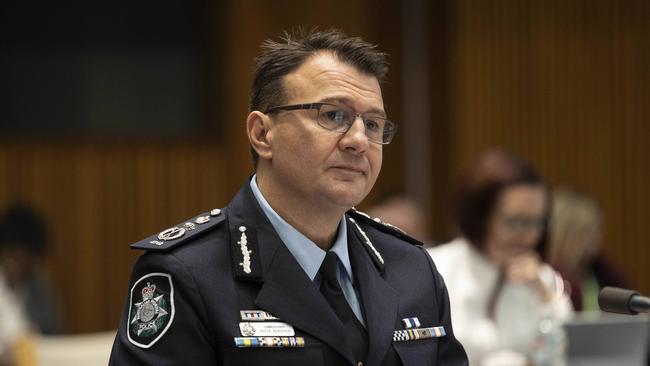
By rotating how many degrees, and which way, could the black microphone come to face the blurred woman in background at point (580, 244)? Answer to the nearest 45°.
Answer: approximately 90° to its right

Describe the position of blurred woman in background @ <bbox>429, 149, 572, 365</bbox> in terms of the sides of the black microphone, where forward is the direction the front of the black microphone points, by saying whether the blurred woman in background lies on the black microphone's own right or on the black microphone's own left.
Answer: on the black microphone's own right

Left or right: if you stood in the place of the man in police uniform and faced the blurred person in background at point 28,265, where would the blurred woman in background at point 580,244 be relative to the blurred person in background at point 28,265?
right

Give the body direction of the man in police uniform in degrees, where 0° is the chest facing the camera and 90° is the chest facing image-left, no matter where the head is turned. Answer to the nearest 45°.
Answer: approximately 315°

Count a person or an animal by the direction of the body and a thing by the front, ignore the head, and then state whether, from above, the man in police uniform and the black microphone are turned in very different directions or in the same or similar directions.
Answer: very different directions

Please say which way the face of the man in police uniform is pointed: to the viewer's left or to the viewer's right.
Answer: to the viewer's right

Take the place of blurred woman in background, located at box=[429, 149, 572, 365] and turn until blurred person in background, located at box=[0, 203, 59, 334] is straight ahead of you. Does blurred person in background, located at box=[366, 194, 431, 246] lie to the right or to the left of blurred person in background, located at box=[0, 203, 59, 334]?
right

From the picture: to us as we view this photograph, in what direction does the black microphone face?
facing to the left of the viewer
